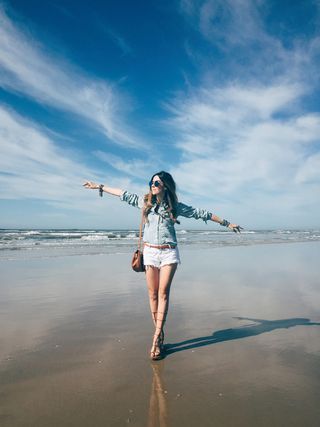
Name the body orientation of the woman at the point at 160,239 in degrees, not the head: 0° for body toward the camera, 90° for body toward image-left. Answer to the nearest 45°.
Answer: approximately 0°
